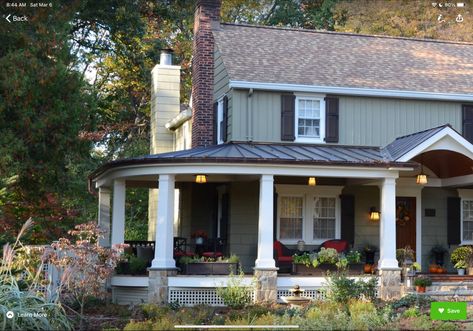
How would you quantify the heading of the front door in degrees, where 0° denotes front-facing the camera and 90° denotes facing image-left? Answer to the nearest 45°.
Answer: approximately 0°

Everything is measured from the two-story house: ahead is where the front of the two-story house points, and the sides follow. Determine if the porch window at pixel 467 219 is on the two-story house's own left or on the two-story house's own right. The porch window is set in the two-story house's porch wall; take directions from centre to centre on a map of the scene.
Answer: on the two-story house's own left

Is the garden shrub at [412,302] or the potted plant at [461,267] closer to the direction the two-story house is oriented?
the garden shrub

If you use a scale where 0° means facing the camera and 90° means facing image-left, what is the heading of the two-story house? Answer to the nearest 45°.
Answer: approximately 0°

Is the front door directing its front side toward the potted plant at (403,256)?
yes
